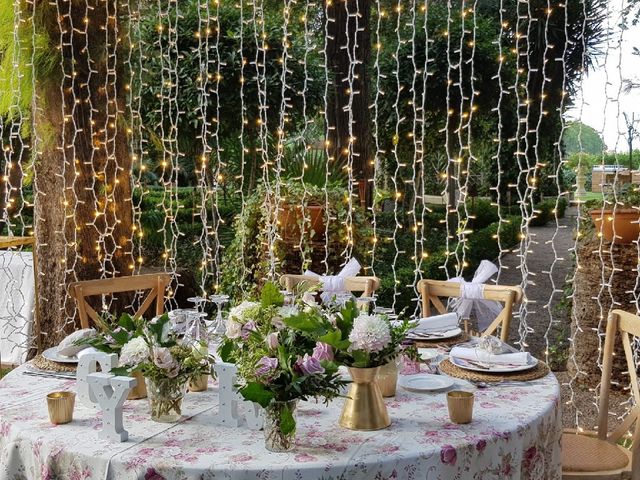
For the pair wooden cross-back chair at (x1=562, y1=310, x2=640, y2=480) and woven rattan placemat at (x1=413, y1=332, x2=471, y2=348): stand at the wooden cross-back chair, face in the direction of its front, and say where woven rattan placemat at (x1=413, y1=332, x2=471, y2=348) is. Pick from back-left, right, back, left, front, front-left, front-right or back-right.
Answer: front

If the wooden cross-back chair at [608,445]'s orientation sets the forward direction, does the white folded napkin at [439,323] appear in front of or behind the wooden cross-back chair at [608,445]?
in front

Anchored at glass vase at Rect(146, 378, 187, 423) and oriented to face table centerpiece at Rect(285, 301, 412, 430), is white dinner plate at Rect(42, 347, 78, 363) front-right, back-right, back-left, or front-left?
back-left

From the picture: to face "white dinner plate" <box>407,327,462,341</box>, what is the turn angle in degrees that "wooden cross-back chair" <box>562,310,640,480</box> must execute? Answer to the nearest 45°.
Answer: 0° — it already faces it

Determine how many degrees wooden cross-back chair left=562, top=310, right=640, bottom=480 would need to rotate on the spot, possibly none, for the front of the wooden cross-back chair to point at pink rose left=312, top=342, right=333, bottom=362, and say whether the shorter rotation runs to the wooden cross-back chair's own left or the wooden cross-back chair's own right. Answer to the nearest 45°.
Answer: approximately 45° to the wooden cross-back chair's own left

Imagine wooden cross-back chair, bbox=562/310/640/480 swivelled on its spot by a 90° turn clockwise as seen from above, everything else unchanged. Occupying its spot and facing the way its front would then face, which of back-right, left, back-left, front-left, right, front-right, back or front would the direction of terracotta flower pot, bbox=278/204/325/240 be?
front-left

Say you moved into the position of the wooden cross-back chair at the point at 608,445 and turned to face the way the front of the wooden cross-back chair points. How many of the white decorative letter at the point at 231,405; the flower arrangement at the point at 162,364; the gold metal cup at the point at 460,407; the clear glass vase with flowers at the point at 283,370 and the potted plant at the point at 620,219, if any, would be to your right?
1

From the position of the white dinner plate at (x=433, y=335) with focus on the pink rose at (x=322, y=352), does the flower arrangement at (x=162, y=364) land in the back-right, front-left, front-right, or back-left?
front-right

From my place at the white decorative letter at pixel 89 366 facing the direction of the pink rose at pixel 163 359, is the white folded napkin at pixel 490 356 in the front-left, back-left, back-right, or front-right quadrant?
front-left

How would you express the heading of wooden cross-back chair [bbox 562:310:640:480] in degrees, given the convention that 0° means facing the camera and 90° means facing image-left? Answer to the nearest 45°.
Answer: approximately 90°

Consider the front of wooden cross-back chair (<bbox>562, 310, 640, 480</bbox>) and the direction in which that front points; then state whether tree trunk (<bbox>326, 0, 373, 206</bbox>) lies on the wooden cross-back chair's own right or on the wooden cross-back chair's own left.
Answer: on the wooden cross-back chair's own right

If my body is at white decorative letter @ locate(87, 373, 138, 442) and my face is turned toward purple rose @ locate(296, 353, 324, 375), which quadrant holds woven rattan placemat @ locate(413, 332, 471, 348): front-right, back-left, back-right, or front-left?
front-left

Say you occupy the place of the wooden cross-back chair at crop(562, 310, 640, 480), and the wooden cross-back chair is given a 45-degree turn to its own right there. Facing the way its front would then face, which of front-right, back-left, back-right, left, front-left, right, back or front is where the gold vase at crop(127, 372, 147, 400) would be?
left
